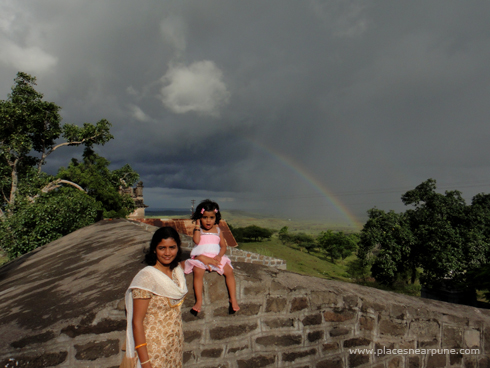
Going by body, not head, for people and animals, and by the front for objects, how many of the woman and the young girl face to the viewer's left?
0

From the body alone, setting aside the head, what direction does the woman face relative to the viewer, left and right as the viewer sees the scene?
facing the viewer and to the right of the viewer

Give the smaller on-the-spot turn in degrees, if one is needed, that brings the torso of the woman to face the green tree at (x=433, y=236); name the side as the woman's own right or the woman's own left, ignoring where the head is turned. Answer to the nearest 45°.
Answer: approximately 90° to the woman's own left

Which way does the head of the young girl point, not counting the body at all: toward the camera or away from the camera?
toward the camera

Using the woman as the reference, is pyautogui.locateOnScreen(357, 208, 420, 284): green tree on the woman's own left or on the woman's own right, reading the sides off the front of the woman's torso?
on the woman's own left

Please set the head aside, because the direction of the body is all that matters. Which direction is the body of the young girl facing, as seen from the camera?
toward the camera

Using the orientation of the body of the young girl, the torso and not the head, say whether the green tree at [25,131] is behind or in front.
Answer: behind
